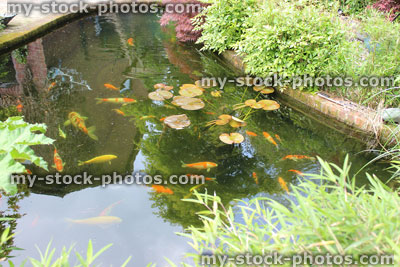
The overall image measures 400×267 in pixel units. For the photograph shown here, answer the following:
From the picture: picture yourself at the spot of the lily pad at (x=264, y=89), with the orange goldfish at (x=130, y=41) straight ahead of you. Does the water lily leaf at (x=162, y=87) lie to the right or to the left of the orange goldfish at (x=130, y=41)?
left

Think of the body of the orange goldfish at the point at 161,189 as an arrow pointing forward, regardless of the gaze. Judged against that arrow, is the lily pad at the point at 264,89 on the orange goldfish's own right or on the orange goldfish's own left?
on the orange goldfish's own right

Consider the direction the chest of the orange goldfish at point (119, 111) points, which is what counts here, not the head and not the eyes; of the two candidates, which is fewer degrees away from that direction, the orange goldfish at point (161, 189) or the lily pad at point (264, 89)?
the lily pad

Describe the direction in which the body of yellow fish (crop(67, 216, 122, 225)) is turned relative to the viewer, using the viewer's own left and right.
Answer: facing to the right of the viewer

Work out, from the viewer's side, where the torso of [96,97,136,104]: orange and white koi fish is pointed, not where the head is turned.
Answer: to the viewer's right

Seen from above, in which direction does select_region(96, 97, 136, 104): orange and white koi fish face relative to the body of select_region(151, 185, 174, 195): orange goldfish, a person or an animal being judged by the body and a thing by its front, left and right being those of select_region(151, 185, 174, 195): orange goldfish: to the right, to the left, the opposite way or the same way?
the opposite way
